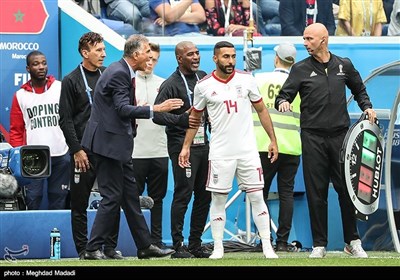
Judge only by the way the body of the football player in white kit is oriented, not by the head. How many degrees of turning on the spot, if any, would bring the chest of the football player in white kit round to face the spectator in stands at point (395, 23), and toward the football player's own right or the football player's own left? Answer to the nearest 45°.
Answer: approximately 135° to the football player's own left

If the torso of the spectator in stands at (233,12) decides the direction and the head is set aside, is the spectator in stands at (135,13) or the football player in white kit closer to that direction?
the football player in white kit

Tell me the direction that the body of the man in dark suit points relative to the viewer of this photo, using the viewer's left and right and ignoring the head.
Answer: facing to the right of the viewer

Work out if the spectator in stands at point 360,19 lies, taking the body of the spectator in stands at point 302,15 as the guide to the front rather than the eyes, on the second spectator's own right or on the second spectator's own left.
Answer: on the second spectator's own left

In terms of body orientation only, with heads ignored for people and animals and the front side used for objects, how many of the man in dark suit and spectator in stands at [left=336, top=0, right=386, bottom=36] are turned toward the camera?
1

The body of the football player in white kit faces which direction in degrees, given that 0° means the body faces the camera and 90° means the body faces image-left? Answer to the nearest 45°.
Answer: approximately 0°
